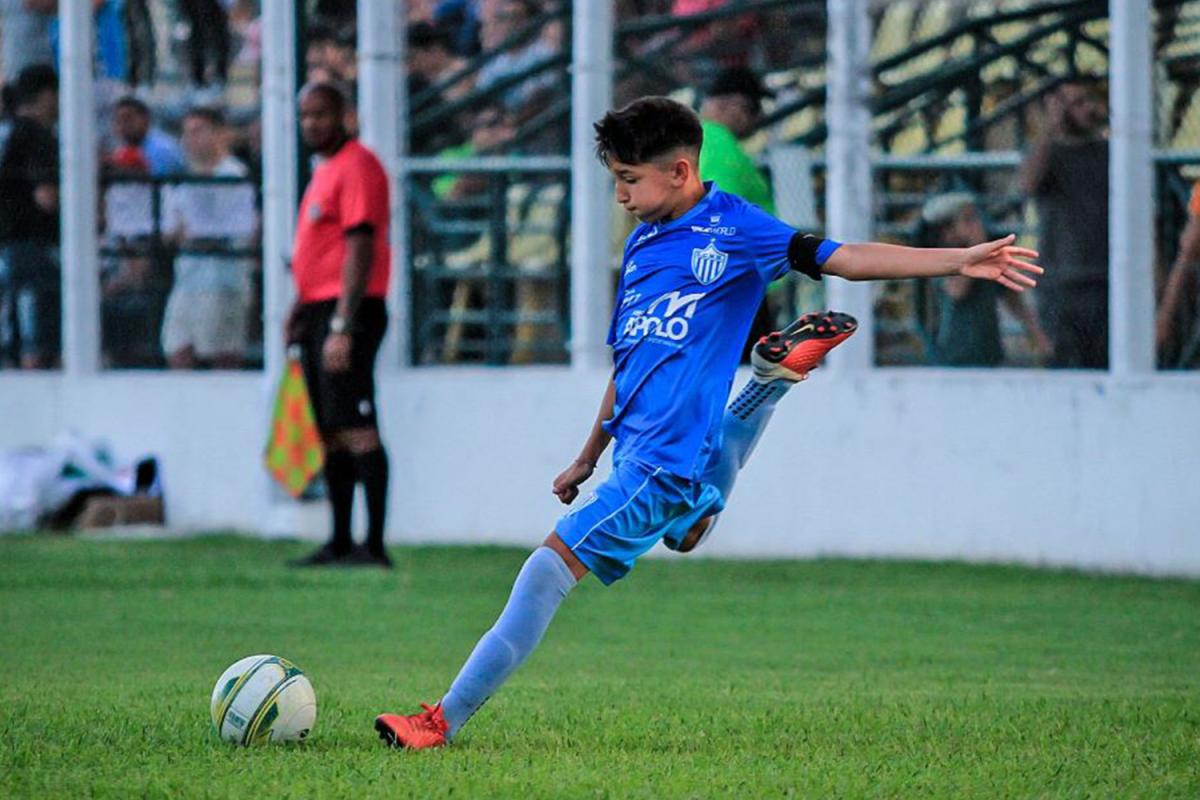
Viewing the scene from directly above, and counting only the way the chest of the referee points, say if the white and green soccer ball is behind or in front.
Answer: in front

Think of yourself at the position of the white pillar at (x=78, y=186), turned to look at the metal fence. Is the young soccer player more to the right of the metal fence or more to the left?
right

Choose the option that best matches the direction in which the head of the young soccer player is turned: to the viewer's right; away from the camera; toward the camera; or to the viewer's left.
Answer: to the viewer's left

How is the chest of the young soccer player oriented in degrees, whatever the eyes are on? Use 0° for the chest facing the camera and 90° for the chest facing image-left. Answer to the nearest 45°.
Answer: approximately 45°

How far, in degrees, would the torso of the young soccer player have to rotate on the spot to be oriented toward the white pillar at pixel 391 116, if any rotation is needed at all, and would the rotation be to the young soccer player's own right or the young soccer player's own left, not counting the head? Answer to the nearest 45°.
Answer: approximately 135° to the young soccer player's own right
